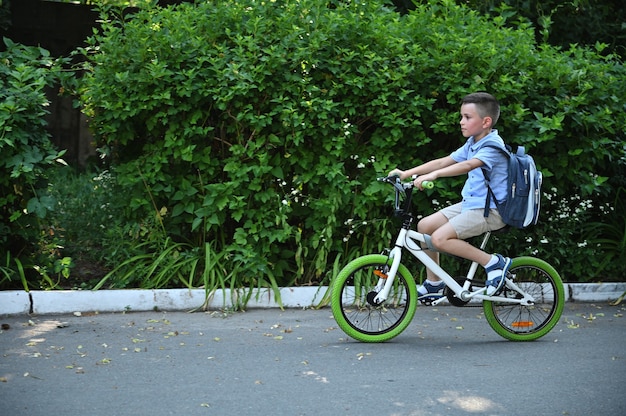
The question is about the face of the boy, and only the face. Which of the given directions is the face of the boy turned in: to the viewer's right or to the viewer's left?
to the viewer's left

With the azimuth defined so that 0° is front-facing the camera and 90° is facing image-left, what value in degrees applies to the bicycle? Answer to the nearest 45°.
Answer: approximately 90°

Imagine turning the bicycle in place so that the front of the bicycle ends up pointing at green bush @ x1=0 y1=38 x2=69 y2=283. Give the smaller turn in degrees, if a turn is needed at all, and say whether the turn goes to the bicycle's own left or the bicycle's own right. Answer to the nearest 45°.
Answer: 0° — it already faces it
